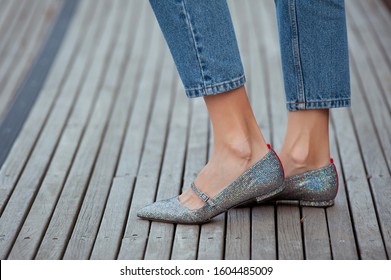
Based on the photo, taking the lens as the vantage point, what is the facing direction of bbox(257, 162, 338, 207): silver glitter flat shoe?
facing to the left of the viewer
